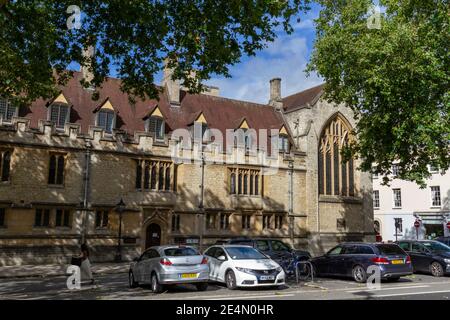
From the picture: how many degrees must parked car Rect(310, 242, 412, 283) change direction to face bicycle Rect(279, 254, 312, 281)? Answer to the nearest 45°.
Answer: approximately 45° to its left

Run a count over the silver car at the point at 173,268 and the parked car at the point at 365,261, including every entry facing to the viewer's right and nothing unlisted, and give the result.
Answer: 0

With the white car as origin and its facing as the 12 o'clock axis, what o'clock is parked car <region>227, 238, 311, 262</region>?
The parked car is roughly at 8 o'clock from the white car.

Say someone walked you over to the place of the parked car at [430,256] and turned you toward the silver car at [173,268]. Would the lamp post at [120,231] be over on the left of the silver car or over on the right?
right

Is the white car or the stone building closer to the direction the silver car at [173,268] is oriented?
the stone building

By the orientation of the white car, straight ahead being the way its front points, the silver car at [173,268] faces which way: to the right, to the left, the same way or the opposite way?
the opposite way

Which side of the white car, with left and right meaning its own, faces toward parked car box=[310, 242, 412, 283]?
left

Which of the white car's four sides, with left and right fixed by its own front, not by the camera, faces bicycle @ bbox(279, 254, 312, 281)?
left

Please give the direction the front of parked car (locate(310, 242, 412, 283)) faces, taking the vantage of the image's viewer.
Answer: facing away from the viewer and to the left of the viewer

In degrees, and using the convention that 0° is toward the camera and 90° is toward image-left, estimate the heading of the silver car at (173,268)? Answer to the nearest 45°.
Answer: approximately 135°
